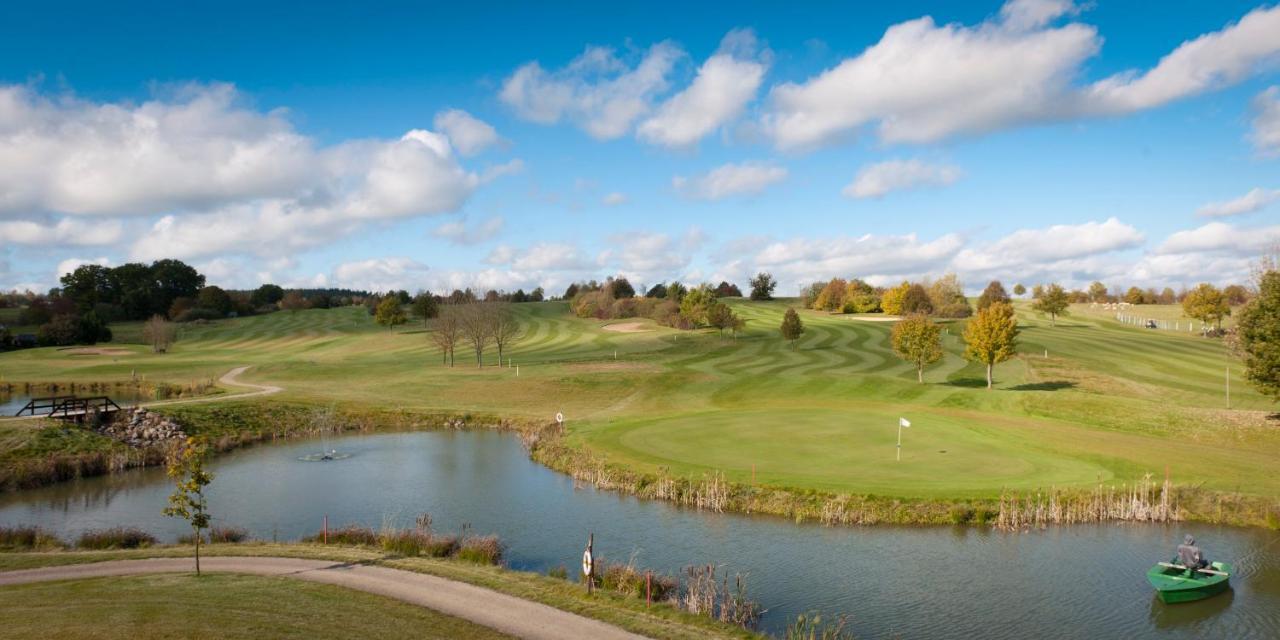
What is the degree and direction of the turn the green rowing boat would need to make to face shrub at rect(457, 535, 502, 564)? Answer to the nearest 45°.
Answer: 0° — it already faces it

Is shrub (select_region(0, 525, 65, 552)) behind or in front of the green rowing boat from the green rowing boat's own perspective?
in front

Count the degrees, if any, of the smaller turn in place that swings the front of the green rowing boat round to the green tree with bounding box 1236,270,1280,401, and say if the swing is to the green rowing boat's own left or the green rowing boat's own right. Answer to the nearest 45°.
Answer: approximately 135° to the green rowing boat's own right

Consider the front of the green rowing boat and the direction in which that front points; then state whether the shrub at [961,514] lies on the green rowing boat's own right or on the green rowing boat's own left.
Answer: on the green rowing boat's own right

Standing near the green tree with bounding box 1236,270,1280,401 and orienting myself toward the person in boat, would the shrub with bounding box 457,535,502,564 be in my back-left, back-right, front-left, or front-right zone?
front-right

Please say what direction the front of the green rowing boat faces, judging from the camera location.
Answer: facing the viewer and to the left of the viewer
